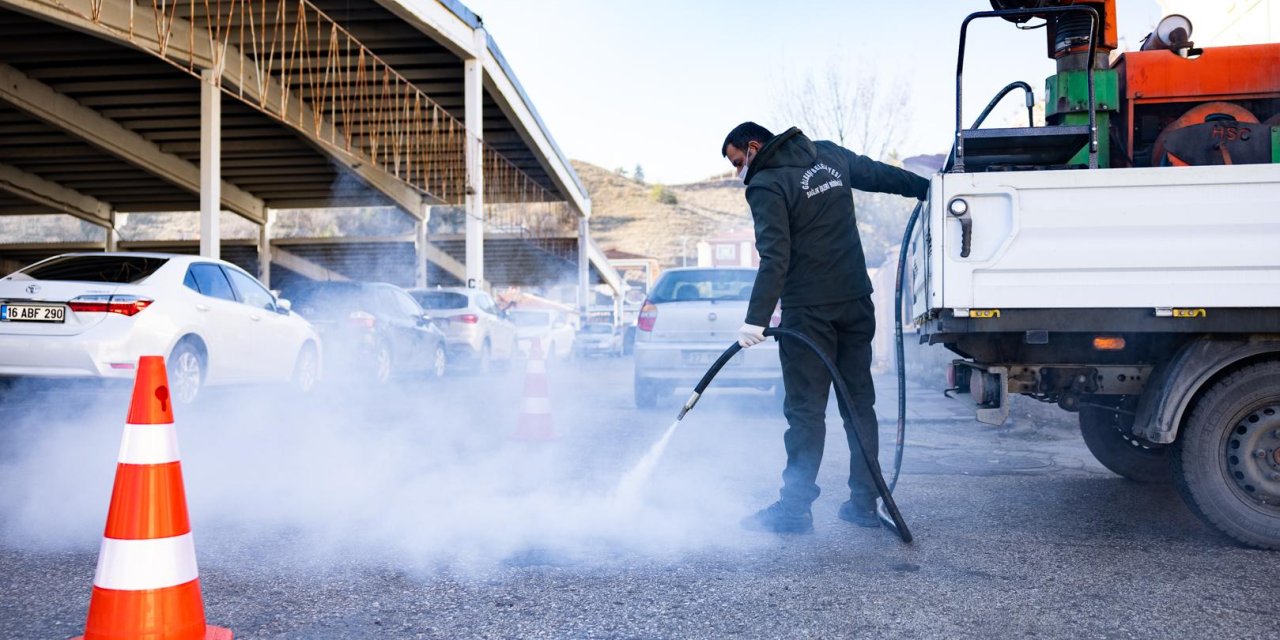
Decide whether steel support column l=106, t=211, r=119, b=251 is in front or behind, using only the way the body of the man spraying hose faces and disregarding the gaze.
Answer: in front

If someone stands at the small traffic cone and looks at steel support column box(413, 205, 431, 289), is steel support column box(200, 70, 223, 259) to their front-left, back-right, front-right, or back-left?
front-left

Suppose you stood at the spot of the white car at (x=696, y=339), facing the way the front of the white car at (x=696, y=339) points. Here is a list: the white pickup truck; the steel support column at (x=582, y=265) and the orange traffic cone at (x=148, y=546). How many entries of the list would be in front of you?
1

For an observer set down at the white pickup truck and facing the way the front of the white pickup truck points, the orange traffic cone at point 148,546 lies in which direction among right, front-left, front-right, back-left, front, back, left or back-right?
back-right

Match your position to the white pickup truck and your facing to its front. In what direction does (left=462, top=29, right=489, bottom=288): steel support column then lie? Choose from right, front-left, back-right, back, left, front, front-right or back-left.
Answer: back-left

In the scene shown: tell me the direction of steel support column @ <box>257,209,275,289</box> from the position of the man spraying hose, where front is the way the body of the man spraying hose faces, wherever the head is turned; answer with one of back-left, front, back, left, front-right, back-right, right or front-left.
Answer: front

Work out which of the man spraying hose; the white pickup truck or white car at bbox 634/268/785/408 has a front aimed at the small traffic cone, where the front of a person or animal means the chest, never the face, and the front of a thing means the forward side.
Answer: the man spraying hose

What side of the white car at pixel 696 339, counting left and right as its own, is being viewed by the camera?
back

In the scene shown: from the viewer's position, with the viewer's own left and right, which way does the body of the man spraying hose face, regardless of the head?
facing away from the viewer and to the left of the viewer

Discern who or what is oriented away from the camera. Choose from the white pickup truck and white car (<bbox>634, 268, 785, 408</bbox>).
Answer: the white car

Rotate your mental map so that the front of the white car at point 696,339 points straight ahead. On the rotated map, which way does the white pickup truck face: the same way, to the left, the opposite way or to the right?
to the right

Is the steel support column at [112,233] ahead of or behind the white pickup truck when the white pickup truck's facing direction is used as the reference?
behind
